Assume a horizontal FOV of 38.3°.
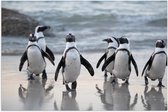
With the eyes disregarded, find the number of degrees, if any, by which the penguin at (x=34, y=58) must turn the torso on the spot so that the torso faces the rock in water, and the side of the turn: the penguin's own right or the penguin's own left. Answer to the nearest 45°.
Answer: approximately 180°

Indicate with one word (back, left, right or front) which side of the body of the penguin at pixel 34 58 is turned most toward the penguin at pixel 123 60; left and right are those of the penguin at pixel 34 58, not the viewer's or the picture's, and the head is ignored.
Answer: left

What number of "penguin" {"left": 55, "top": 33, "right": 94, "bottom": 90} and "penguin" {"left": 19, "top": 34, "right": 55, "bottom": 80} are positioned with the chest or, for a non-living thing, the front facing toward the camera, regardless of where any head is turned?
2

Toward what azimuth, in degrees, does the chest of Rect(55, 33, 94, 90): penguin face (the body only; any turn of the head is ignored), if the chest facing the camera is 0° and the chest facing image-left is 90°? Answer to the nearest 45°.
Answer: approximately 0°

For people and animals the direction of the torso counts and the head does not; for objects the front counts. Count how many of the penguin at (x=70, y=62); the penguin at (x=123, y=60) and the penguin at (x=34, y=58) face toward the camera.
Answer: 3

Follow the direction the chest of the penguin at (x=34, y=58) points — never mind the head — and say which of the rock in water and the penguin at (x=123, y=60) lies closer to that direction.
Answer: the penguin

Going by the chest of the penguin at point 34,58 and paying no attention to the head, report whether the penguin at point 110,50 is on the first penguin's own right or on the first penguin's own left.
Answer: on the first penguin's own left
